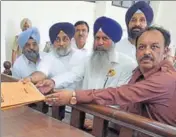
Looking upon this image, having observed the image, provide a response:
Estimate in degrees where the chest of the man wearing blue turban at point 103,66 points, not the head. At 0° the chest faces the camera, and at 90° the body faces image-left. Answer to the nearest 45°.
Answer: approximately 45°

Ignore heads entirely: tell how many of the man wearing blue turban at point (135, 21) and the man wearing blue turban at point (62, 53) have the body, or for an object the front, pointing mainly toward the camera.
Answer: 2

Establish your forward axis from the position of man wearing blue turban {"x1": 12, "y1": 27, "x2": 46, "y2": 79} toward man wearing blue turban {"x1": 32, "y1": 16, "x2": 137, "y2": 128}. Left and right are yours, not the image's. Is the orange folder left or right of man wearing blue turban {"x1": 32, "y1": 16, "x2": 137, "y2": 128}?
right

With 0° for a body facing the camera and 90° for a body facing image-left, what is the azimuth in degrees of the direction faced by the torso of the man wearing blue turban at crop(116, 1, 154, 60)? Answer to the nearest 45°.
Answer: approximately 0°

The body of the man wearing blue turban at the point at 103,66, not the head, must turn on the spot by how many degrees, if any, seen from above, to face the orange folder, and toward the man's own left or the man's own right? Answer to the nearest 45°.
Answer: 0° — they already face it

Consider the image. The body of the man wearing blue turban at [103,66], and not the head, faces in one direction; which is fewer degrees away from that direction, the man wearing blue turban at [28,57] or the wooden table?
the wooden table

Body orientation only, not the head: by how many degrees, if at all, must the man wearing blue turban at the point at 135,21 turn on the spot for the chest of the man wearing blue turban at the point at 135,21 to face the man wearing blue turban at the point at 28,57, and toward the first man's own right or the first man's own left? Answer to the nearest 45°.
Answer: approximately 90° to the first man's own right
